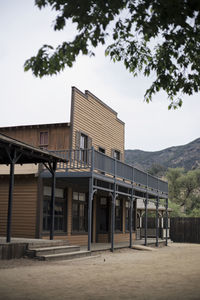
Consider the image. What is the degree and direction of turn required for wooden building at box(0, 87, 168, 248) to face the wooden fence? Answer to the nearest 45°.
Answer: approximately 90° to its left

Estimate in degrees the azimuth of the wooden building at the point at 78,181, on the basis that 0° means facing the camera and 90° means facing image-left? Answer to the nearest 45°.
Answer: approximately 315°
